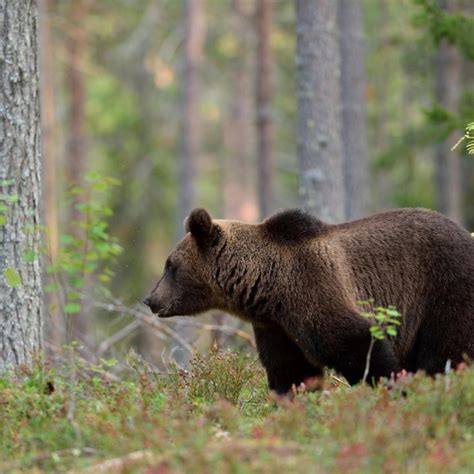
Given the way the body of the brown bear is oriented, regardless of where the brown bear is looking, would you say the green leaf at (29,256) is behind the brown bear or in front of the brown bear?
in front

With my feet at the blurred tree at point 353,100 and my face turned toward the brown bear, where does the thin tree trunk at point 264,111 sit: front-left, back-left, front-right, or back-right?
back-right

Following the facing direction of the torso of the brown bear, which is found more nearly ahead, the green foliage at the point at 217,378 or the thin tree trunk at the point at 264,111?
the green foliage

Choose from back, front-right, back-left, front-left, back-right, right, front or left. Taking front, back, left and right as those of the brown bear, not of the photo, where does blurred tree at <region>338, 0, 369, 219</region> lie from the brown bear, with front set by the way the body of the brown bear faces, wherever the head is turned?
right

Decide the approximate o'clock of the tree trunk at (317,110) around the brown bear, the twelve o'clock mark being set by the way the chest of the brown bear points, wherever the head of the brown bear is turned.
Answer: The tree trunk is roughly at 3 o'clock from the brown bear.

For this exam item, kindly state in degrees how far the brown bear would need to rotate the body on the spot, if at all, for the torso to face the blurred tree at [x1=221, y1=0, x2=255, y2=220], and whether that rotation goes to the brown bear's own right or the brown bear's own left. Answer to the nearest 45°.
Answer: approximately 90° to the brown bear's own right

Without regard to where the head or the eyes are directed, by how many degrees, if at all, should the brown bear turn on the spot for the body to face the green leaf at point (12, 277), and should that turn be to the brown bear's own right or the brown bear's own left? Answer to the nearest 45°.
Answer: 0° — it already faces it

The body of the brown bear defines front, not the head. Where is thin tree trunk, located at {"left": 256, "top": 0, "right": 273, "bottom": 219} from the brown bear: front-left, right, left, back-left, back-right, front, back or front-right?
right

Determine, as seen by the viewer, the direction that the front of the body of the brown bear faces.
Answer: to the viewer's left

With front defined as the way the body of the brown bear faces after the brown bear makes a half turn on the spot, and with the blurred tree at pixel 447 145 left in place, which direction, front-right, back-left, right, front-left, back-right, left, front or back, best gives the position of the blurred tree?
left

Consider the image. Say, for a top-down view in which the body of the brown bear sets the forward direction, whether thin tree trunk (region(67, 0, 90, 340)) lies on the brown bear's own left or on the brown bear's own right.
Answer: on the brown bear's own right

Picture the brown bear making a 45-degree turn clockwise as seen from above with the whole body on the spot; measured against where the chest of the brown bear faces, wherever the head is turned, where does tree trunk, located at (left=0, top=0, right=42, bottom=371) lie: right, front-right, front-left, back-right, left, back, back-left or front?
front-left
